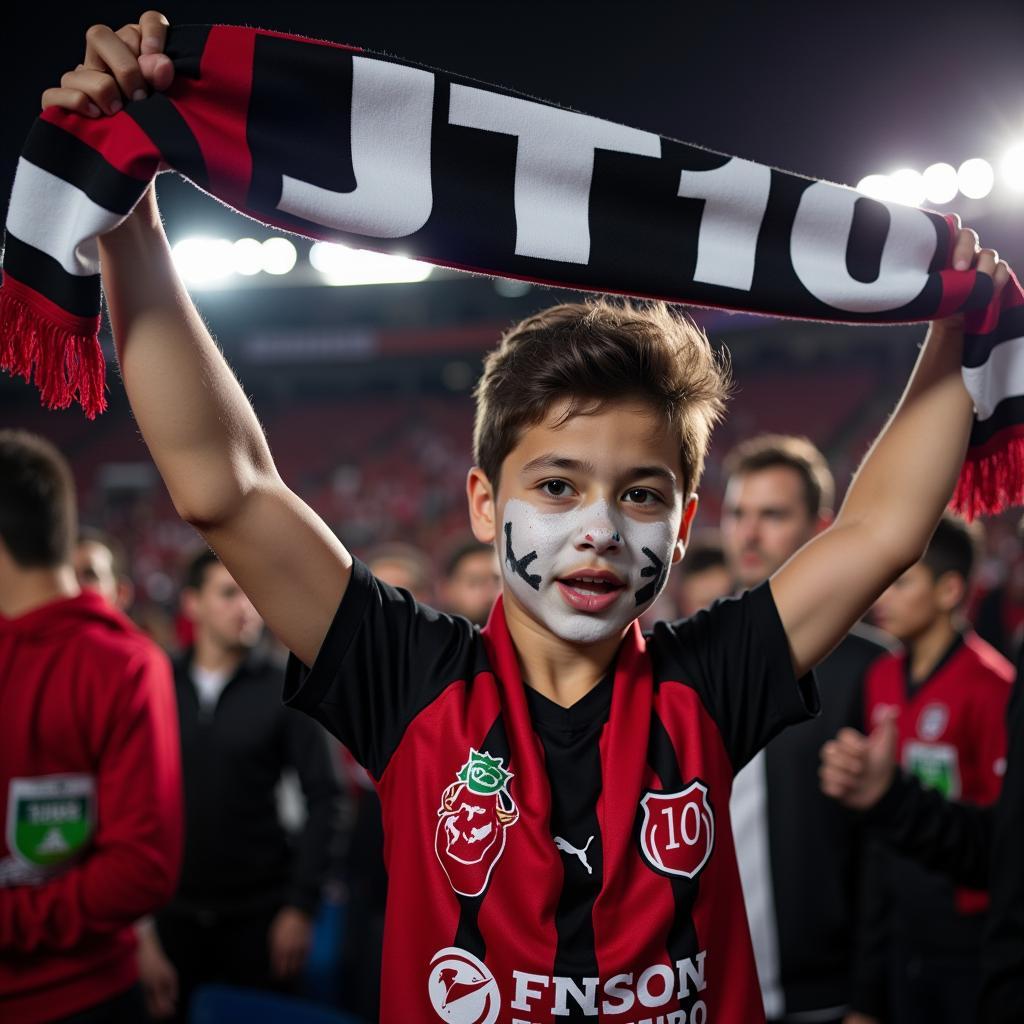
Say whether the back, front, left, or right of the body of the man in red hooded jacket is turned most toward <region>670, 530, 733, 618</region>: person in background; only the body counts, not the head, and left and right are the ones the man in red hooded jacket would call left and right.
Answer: right

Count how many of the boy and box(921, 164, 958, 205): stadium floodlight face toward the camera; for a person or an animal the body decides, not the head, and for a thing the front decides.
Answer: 2

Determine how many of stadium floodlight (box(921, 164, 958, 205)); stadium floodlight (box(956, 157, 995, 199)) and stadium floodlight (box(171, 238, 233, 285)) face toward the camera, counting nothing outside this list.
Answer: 3

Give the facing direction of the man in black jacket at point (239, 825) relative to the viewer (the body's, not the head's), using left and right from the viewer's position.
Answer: facing the viewer and to the left of the viewer

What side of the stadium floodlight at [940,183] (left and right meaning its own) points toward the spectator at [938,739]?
front

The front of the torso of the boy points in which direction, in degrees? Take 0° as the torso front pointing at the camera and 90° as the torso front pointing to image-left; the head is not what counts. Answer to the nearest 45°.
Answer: approximately 0°

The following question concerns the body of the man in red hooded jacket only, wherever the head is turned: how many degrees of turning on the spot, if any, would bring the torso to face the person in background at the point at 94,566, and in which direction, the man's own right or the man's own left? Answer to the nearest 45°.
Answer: approximately 45° to the man's own right

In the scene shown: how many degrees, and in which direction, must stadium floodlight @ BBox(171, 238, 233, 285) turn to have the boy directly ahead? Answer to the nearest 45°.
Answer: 0° — it already faces them

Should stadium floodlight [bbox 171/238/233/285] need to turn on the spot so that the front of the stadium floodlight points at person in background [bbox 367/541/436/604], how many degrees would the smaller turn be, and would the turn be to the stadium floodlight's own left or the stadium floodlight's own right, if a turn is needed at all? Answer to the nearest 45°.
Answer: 0° — it already faces them

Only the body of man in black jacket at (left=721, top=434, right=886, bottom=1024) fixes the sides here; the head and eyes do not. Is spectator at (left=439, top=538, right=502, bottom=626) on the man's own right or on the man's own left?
on the man's own right

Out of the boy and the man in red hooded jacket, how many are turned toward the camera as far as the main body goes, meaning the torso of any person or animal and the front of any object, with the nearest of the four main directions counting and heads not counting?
1
